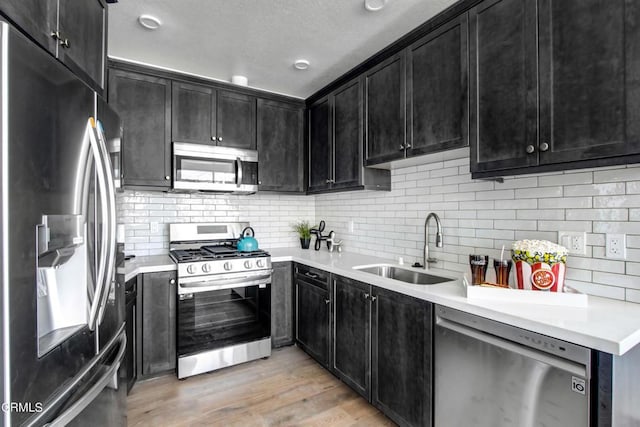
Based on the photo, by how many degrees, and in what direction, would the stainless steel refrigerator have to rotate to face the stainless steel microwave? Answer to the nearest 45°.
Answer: approximately 45° to its left

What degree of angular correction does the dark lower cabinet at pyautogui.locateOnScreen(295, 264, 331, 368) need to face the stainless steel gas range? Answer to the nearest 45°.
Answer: approximately 45° to its right

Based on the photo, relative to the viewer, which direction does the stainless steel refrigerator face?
to the viewer's right

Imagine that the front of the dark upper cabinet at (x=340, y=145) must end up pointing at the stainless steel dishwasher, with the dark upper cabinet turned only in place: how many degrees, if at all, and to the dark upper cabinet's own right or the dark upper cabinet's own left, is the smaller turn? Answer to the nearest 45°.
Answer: approximately 90° to the dark upper cabinet's own left

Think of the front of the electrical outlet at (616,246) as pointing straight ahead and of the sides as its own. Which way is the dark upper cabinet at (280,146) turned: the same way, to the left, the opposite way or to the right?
to the left

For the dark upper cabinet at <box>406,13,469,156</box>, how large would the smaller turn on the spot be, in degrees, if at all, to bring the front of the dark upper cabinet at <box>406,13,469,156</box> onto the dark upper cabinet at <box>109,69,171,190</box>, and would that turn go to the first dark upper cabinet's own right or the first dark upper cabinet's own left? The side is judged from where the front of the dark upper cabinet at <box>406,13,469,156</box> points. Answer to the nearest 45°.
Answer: approximately 45° to the first dark upper cabinet's own right

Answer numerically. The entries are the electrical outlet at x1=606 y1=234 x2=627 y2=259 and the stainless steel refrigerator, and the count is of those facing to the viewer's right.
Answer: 1
